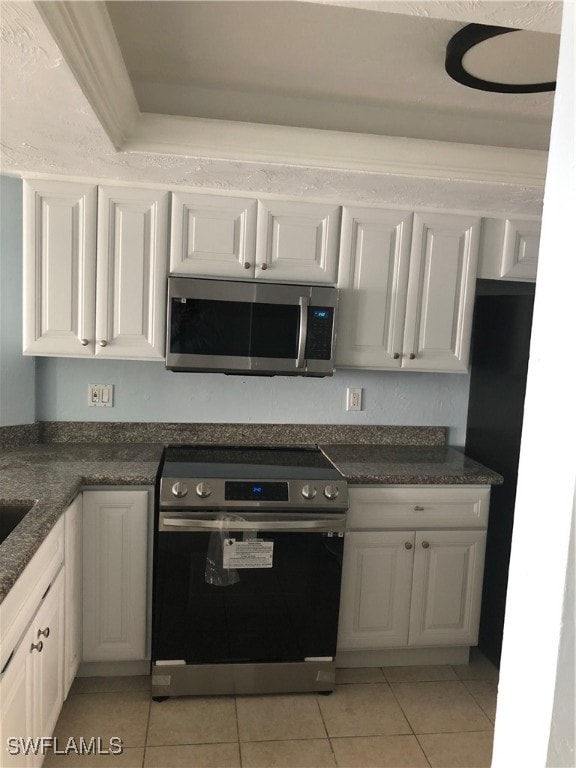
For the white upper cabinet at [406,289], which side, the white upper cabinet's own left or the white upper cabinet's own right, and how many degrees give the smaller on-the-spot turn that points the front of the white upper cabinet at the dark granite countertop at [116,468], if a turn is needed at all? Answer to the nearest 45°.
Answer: approximately 45° to the white upper cabinet's own right

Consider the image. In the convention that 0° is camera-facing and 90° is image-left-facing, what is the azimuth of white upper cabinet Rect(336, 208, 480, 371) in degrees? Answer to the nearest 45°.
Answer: approximately 0°

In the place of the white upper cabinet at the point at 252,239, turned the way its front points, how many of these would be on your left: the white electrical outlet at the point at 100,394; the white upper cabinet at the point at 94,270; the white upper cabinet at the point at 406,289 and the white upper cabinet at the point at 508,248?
2
